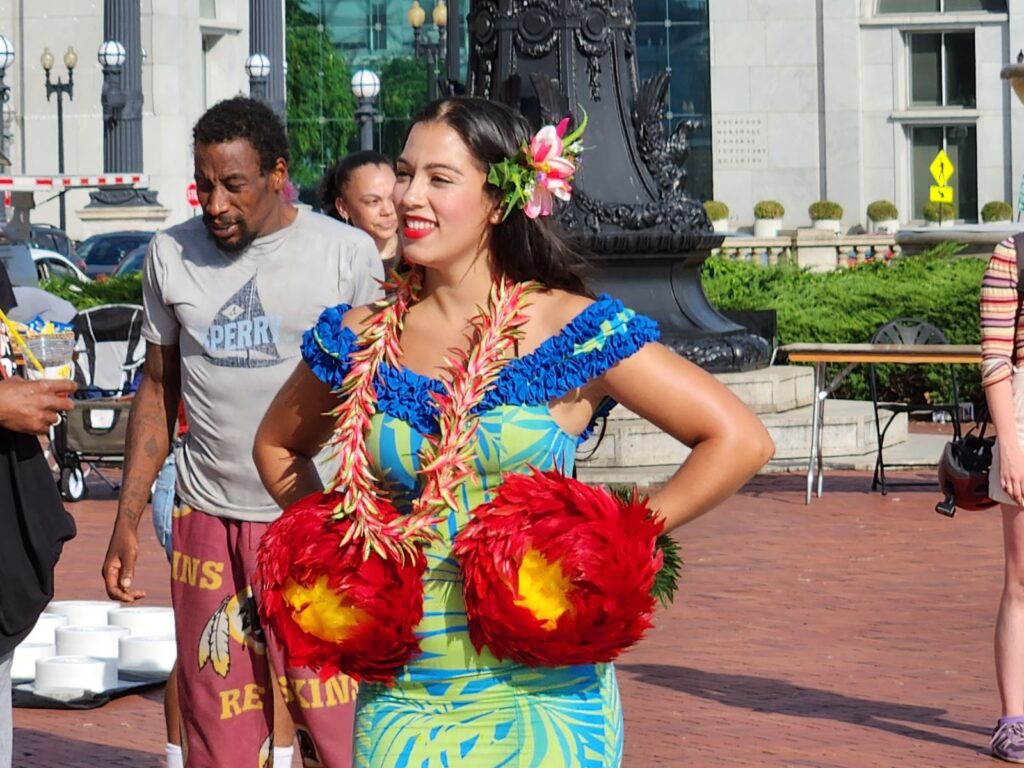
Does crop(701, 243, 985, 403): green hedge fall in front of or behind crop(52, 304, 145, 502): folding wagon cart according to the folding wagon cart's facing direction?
behind

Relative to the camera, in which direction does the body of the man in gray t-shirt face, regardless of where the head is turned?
toward the camera

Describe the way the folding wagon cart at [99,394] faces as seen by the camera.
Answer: facing the viewer and to the left of the viewer

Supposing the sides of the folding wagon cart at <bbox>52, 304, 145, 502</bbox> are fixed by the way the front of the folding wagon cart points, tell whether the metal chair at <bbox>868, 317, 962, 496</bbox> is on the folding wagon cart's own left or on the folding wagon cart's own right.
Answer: on the folding wagon cart's own left

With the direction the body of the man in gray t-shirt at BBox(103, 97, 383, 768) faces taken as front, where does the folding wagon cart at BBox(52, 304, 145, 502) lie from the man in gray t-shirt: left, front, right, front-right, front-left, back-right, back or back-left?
back

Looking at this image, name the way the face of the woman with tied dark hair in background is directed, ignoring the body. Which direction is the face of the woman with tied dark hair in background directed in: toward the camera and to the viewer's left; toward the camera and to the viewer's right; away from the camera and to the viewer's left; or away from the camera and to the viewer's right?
toward the camera and to the viewer's right

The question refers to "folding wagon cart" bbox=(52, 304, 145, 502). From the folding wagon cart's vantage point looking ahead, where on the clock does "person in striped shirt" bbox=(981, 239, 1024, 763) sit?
The person in striped shirt is roughly at 10 o'clock from the folding wagon cart.

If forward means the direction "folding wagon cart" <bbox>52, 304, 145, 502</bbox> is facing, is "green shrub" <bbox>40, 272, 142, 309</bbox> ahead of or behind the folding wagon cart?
behind

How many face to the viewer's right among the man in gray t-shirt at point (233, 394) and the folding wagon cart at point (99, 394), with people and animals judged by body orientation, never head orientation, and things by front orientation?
0

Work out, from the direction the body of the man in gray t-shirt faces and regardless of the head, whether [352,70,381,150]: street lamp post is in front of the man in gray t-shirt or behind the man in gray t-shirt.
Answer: behind
